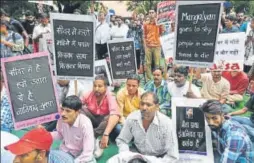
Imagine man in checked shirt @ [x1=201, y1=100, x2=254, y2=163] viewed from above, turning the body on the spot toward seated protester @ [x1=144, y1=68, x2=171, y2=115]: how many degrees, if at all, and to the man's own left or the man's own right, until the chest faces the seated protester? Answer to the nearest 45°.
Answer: approximately 90° to the man's own right

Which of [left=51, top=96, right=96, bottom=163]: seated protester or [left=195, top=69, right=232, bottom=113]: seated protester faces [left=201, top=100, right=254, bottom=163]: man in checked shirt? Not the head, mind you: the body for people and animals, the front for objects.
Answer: [left=195, top=69, right=232, bottom=113]: seated protester

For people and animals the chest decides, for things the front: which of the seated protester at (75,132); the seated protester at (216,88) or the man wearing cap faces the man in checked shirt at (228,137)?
the seated protester at (216,88)

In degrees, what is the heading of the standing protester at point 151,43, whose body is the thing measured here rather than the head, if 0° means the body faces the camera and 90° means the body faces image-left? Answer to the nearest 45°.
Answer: approximately 0°

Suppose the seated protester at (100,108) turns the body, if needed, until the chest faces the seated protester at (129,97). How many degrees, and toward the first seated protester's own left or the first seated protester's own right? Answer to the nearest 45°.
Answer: approximately 135° to the first seated protester's own left

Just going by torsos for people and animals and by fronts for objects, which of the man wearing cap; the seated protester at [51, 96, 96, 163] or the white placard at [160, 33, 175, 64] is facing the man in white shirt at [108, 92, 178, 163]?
the white placard

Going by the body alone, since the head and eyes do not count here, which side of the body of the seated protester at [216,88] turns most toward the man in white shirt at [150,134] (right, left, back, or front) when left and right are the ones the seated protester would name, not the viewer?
front

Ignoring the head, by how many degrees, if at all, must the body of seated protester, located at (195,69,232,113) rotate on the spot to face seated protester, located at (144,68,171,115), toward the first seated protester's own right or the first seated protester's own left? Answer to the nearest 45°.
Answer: approximately 45° to the first seated protester's own right
